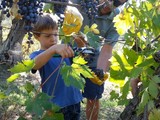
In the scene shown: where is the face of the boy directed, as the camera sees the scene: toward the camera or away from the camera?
toward the camera

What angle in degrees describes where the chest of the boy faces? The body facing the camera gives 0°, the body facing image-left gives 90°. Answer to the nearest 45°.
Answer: approximately 315°

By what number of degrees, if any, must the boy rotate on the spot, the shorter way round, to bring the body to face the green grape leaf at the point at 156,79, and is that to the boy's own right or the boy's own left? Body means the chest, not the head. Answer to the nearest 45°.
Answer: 0° — they already face it

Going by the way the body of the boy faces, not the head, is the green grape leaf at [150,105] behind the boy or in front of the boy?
in front

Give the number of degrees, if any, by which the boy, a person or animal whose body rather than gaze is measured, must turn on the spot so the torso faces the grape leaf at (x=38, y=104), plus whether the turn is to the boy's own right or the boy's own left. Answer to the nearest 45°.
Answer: approximately 45° to the boy's own right

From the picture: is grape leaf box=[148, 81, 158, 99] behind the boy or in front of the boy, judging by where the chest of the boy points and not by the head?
in front
